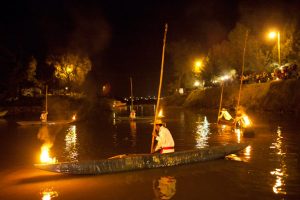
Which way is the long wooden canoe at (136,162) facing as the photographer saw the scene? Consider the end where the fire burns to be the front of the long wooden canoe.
facing to the left of the viewer

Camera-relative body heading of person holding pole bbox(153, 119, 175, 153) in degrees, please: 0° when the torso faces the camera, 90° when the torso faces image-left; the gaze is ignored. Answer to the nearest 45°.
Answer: approximately 90°
